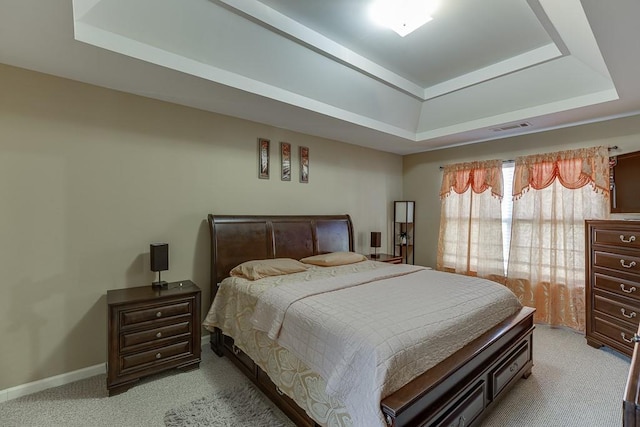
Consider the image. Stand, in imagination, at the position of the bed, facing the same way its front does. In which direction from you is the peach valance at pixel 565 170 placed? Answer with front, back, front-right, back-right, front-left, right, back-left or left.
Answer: left

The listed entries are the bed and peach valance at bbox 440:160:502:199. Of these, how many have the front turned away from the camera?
0

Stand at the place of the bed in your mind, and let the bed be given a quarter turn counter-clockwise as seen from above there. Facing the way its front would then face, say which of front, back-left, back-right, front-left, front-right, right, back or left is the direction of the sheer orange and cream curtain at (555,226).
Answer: front

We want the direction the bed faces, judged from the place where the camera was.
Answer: facing the viewer and to the right of the viewer

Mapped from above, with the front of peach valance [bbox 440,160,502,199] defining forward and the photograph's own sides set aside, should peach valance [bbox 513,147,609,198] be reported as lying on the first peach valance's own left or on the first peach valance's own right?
on the first peach valance's own left

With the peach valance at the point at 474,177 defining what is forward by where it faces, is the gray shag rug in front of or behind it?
in front

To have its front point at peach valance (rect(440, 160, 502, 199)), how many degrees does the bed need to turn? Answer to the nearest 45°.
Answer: approximately 90° to its left

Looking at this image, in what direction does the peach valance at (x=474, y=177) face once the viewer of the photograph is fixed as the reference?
facing the viewer

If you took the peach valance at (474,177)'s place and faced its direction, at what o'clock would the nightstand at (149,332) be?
The nightstand is roughly at 1 o'clock from the peach valance.

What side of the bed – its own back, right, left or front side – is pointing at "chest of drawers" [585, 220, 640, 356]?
left

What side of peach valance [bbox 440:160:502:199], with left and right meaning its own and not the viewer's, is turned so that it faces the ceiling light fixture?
front
